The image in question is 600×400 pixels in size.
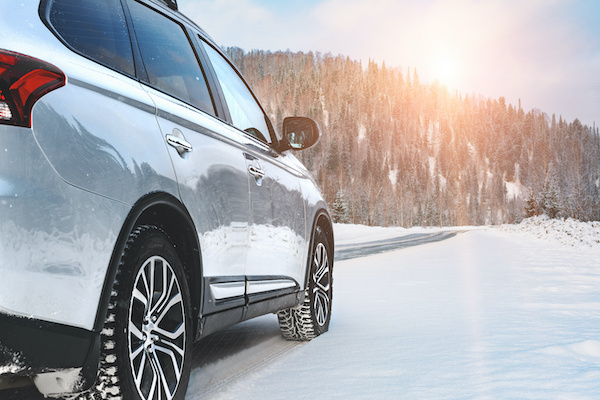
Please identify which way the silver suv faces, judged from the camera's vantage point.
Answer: facing away from the viewer and to the right of the viewer
